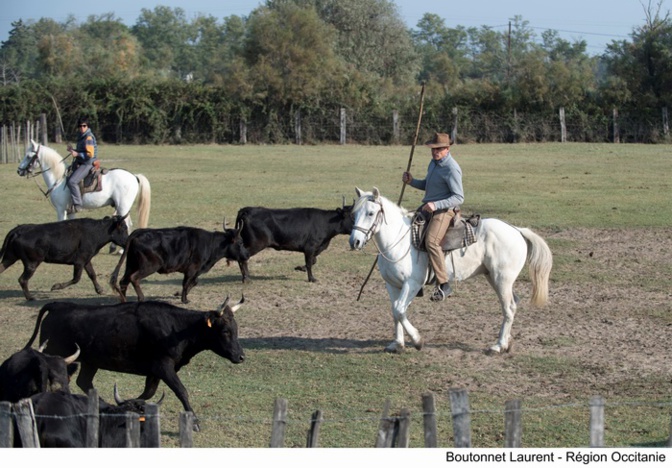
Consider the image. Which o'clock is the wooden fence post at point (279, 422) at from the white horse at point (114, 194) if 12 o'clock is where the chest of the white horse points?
The wooden fence post is roughly at 9 o'clock from the white horse.

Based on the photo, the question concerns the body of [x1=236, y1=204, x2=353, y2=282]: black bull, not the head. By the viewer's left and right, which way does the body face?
facing to the right of the viewer

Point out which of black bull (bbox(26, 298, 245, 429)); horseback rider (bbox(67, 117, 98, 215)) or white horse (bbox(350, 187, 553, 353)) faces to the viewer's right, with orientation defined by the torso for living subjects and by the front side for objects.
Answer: the black bull

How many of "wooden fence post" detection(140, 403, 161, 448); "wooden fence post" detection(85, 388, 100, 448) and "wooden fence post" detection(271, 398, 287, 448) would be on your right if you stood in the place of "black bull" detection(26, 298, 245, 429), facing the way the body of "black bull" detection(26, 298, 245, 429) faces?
3

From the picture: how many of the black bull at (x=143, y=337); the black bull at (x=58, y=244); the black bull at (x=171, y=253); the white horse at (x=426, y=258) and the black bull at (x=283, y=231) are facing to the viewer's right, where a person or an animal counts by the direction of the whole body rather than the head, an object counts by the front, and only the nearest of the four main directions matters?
4

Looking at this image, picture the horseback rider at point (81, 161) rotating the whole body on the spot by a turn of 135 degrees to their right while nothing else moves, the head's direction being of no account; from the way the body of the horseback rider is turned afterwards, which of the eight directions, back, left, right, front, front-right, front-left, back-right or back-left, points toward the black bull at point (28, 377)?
back

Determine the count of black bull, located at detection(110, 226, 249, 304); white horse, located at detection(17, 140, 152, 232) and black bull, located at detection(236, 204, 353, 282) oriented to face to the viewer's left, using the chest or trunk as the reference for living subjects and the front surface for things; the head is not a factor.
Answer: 1

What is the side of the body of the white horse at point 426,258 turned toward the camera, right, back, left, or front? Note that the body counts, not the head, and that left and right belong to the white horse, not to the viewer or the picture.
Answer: left

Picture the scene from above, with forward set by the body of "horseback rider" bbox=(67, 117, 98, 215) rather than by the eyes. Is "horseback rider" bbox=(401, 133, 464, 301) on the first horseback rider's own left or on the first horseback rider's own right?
on the first horseback rider's own left

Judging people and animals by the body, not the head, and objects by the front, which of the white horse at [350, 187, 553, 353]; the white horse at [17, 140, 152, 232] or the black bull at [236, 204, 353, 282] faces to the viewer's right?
the black bull

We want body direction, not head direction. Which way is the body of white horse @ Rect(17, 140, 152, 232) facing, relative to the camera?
to the viewer's left

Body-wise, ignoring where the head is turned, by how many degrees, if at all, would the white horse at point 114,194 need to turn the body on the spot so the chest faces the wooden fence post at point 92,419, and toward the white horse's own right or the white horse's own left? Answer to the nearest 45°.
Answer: approximately 90° to the white horse's own left

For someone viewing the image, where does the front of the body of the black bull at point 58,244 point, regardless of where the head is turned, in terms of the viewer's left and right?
facing to the right of the viewer

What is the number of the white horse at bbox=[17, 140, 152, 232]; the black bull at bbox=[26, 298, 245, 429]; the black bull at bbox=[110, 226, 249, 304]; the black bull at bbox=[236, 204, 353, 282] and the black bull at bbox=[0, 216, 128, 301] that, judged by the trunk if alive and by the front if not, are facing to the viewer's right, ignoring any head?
4

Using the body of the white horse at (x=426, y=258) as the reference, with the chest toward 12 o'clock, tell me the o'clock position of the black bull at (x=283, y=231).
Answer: The black bull is roughly at 2 o'clock from the white horse.

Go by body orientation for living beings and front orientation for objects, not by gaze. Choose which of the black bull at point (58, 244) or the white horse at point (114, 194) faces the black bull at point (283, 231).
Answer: the black bull at point (58, 244)

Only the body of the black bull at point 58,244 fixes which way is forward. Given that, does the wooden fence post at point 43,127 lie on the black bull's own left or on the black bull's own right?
on the black bull's own left

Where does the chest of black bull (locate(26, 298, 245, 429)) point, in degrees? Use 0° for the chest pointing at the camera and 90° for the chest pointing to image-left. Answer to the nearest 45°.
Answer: approximately 270°

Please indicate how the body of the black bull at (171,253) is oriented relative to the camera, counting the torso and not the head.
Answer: to the viewer's right
